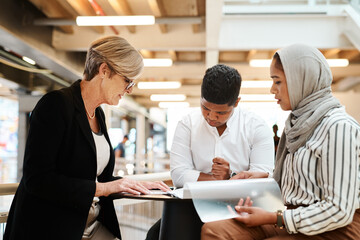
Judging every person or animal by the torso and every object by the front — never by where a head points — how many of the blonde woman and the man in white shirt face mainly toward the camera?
1

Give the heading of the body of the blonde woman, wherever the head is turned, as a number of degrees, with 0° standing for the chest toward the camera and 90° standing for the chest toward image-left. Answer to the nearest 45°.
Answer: approximately 270°

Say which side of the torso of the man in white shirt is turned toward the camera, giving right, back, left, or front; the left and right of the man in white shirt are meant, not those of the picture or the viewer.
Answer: front

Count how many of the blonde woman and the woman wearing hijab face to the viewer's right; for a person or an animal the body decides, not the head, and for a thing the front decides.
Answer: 1

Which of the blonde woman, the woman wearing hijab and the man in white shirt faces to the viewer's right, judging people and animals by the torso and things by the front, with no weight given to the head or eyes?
the blonde woman

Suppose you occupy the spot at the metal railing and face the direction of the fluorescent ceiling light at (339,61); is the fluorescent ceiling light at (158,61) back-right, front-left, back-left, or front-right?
front-left

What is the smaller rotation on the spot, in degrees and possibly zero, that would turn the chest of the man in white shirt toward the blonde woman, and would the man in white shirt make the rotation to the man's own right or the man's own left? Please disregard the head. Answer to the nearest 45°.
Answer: approximately 45° to the man's own right

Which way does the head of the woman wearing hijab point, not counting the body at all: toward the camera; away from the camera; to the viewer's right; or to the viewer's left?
to the viewer's left

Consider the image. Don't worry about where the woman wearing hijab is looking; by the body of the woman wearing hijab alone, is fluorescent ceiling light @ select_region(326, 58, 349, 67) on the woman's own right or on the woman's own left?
on the woman's own right

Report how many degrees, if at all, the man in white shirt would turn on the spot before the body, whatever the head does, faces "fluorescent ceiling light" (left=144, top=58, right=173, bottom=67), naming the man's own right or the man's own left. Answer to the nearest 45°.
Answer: approximately 180°

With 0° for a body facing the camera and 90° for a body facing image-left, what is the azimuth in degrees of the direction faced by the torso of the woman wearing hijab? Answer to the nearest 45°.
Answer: approximately 90°

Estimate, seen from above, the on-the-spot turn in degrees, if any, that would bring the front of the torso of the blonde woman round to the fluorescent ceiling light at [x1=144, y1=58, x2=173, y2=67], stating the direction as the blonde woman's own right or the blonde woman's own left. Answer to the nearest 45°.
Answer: approximately 90° to the blonde woman's own left

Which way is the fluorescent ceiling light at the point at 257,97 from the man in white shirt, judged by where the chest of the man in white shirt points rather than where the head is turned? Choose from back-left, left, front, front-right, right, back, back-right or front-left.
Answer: back
